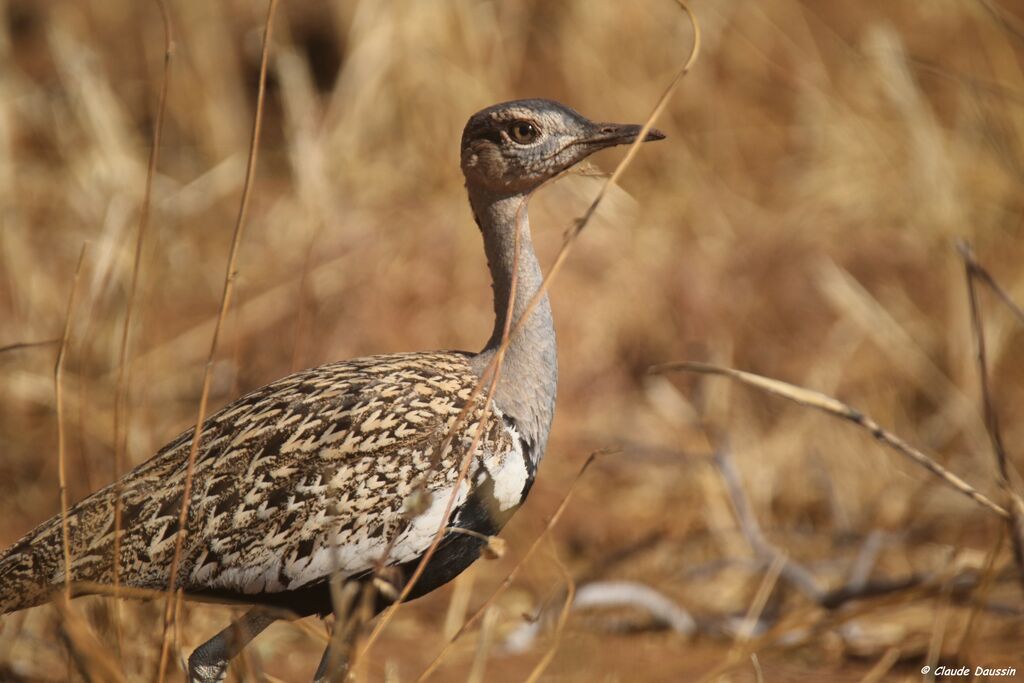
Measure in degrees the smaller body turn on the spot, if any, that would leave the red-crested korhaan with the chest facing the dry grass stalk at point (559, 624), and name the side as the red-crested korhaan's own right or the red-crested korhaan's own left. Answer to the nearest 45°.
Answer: approximately 45° to the red-crested korhaan's own right

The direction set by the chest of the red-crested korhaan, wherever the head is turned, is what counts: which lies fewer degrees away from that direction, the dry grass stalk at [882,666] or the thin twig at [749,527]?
the dry grass stalk

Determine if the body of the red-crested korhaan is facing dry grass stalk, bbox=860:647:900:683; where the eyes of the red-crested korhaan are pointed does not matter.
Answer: yes

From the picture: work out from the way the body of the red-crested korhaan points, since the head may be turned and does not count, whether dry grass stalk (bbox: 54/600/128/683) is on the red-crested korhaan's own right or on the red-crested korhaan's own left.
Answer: on the red-crested korhaan's own right

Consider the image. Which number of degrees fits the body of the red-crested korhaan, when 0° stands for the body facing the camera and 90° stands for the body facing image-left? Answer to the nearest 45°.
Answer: approximately 270°

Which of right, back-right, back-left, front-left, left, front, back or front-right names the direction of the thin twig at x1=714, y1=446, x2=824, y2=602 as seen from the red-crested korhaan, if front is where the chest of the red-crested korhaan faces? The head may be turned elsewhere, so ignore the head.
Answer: front-left
